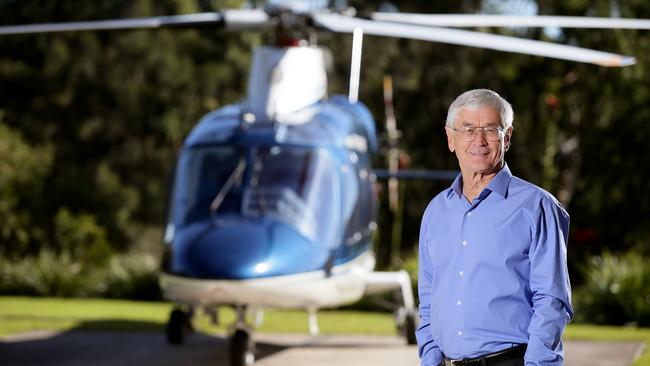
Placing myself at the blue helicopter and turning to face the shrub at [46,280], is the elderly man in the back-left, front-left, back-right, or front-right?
back-left

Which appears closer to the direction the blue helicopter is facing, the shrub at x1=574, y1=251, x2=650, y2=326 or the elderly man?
the elderly man

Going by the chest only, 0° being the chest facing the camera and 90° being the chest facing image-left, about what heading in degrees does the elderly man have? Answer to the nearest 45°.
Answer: approximately 45°

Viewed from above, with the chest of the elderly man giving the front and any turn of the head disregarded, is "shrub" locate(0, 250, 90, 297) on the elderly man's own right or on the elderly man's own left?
on the elderly man's own right

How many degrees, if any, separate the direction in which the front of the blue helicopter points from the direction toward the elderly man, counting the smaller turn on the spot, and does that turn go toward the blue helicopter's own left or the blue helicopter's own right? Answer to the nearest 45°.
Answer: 0° — it already faces them

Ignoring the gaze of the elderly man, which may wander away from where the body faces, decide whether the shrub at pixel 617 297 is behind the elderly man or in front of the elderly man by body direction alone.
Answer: behind

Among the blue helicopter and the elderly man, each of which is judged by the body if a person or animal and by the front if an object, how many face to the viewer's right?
0

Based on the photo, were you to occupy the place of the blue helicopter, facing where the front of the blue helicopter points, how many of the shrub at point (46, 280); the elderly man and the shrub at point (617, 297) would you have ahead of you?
1

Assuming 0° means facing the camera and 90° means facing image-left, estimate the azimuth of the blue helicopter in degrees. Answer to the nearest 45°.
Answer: approximately 0°

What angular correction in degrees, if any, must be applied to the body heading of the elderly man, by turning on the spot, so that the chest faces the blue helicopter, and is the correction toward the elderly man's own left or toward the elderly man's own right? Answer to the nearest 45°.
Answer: approximately 135° to the elderly man's own right

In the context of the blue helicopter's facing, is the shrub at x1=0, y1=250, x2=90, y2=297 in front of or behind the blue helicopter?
behind

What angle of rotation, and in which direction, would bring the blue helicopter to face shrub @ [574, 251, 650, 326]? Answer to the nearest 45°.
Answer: approximately 135° to its left
